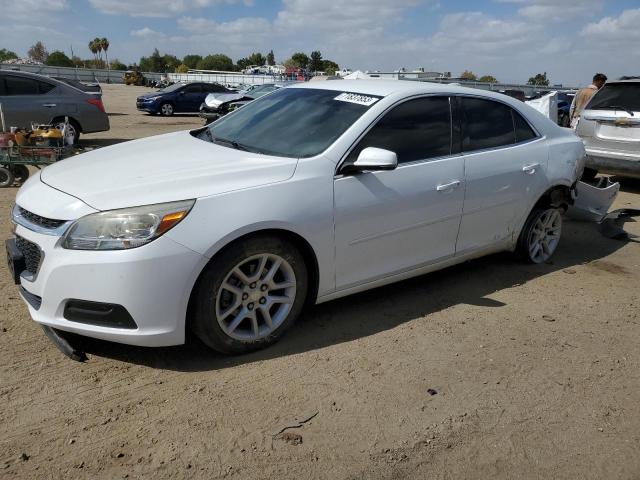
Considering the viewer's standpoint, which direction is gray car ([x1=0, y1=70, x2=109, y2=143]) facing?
facing to the left of the viewer

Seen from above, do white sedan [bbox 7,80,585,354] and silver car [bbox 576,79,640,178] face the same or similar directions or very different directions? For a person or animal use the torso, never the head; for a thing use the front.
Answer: very different directions

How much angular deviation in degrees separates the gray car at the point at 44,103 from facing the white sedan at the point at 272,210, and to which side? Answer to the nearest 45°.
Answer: approximately 90° to its left

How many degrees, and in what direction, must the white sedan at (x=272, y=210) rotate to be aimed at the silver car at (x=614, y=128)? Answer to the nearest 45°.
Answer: approximately 180°

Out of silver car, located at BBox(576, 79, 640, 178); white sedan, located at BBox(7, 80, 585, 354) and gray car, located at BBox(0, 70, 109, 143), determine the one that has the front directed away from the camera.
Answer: silver car, located at BBox(576, 79, 640, 178)

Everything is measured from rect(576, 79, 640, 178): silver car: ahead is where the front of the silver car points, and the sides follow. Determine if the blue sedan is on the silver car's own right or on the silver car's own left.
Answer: on the silver car's own left

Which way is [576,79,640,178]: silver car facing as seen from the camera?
away from the camera

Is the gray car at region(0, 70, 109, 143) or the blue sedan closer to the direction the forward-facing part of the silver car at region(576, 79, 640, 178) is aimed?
the blue sedan

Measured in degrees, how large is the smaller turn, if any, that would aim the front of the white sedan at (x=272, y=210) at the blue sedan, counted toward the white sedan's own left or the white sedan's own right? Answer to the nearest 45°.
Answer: approximately 135° to the white sedan's own right

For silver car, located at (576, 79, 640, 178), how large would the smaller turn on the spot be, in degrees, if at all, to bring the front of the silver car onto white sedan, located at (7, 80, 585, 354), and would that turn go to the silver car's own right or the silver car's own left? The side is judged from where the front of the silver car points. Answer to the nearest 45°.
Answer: approximately 180°

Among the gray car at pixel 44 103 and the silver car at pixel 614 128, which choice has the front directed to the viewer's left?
the gray car at pixel 44 103

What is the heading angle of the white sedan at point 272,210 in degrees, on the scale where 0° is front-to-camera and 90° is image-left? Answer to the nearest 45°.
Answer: approximately 45°

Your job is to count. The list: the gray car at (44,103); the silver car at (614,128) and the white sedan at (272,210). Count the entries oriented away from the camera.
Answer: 1
